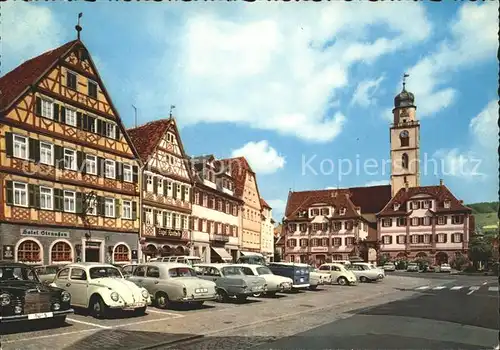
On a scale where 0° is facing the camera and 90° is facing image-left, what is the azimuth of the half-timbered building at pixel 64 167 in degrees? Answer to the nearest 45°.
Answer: approximately 315°

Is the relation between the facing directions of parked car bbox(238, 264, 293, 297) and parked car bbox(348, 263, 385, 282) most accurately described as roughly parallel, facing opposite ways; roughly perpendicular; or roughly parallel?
roughly parallel

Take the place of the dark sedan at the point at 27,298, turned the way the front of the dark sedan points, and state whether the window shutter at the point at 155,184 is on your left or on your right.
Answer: on your left

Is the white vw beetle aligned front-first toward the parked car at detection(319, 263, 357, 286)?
no

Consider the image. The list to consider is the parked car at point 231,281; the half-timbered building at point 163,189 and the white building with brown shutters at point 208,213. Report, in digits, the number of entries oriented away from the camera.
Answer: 1

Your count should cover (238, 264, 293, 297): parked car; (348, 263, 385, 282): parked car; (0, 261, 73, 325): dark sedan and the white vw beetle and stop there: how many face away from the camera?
0

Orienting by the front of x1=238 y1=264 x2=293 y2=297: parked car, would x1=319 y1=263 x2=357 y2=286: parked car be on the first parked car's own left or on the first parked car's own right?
on the first parked car's own left
